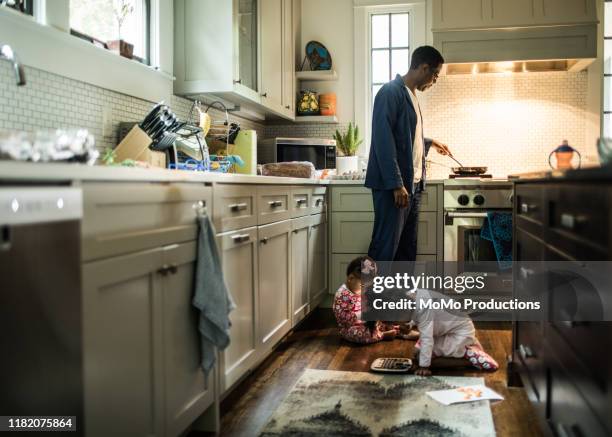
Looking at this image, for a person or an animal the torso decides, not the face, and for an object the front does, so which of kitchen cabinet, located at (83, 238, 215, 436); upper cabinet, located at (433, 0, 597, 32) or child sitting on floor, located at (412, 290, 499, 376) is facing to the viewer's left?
the child sitting on floor

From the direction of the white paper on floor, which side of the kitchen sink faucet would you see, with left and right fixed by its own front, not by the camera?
front

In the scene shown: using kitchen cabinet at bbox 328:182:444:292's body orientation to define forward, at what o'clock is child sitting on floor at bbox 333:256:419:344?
The child sitting on floor is roughly at 12 o'clock from the kitchen cabinet.

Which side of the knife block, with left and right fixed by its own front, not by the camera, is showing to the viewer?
right

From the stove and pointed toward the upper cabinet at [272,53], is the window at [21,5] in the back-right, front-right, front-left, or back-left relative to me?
front-left

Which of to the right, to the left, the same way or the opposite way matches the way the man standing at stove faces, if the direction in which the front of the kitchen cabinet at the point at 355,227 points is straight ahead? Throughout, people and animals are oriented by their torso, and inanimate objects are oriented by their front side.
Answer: to the left

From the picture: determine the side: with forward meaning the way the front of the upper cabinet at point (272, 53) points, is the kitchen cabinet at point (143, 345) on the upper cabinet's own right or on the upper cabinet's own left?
on the upper cabinet's own right

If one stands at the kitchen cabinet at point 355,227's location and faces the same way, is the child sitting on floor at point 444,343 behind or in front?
in front

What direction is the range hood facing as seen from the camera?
toward the camera

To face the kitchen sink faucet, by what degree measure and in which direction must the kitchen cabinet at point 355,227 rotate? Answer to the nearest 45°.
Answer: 0° — it already faces it

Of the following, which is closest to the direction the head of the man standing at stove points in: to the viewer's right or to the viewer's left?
to the viewer's right

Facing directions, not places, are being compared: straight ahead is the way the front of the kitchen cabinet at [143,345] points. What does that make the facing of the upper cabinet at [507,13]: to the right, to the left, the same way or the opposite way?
to the right

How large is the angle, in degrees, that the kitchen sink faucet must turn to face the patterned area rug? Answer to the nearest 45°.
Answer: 0° — it already faces it

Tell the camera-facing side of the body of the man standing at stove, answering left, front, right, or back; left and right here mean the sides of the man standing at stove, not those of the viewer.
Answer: right

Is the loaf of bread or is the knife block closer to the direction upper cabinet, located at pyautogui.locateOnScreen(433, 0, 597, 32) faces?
the knife block

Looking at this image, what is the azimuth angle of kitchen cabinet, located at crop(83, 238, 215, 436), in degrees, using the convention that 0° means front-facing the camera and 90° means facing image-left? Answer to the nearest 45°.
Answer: approximately 315°
